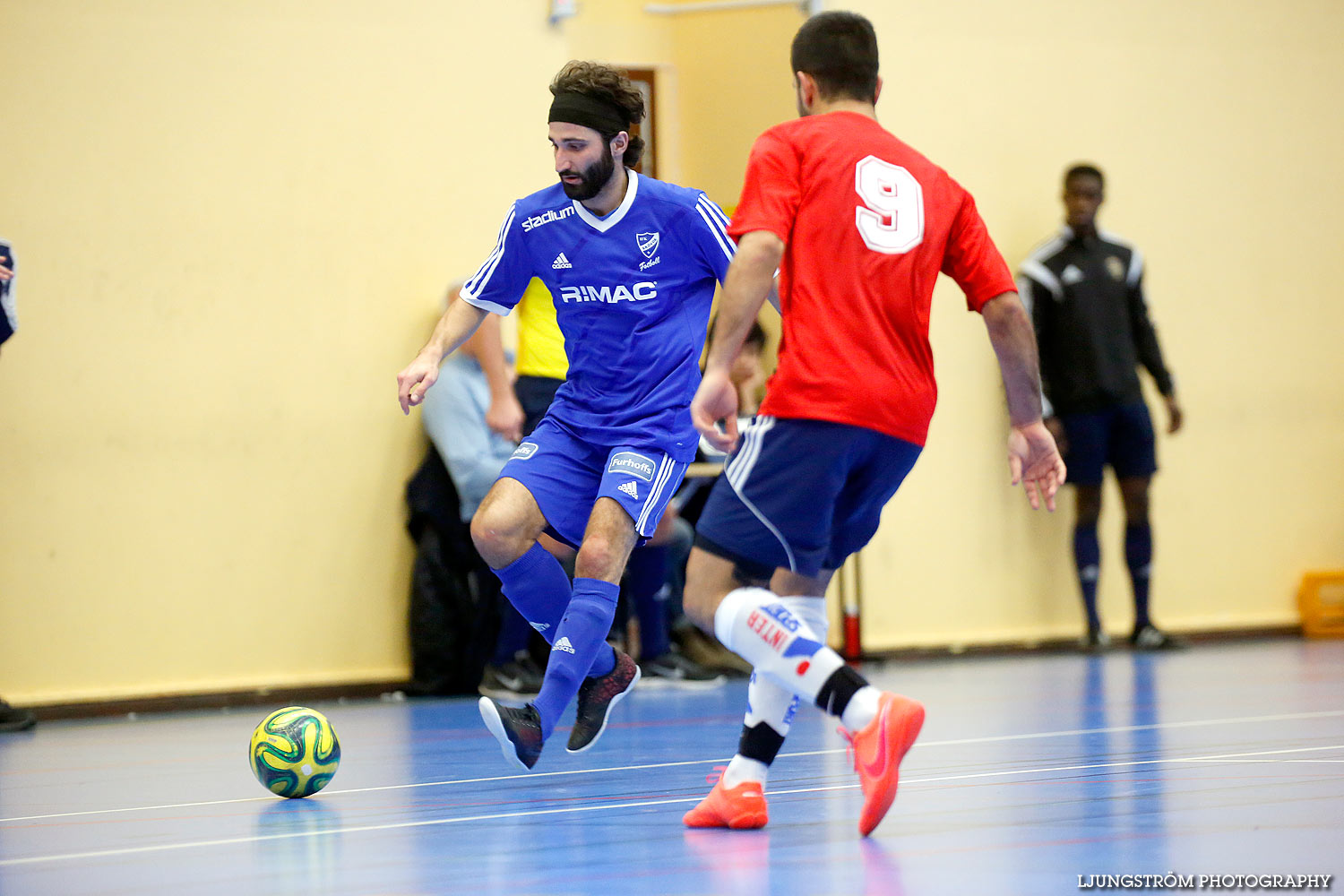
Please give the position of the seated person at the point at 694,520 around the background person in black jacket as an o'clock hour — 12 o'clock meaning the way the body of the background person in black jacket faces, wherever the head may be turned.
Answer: The seated person is roughly at 2 o'clock from the background person in black jacket.

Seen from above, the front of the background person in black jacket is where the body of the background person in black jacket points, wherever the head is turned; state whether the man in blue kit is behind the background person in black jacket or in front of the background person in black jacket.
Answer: in front

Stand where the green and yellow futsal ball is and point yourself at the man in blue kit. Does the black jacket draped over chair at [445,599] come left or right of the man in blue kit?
left

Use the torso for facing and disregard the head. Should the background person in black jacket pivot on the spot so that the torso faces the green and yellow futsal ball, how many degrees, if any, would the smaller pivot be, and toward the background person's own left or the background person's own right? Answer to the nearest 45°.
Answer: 0° — they already face it

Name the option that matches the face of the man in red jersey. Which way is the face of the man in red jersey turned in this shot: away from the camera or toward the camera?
away from the camera

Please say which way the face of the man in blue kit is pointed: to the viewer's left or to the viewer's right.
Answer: to the viewer's left

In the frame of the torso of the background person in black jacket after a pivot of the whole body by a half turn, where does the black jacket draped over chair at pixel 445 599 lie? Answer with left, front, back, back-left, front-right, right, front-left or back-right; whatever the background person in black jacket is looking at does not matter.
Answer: back-left

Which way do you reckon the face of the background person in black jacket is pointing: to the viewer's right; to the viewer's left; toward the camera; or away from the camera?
toward the camera

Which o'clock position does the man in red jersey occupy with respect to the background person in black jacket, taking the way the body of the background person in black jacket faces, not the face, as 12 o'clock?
The man in red jersey is roughly at 12 o'clock from the background person in black jacket.

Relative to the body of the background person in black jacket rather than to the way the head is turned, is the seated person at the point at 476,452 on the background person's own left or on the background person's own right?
on the background person's own right

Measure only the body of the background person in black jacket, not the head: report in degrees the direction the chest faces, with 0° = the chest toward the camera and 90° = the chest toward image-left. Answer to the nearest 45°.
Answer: approximately 0°

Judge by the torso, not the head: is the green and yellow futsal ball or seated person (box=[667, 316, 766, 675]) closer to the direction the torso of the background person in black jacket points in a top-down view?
the green and yellow futsal ball
